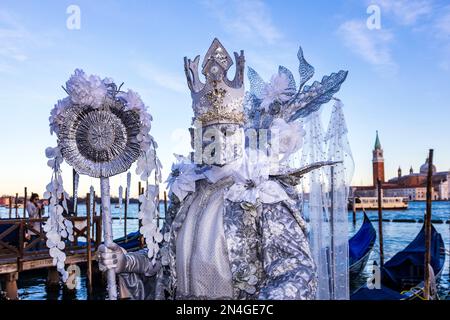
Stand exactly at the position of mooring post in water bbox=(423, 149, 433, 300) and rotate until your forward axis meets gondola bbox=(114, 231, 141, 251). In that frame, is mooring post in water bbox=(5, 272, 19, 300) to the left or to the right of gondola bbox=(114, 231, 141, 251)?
left

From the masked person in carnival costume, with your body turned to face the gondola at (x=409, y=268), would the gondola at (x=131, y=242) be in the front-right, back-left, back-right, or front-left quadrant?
front-left

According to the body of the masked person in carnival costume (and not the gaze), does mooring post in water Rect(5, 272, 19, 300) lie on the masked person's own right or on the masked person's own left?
on the masked person's own right

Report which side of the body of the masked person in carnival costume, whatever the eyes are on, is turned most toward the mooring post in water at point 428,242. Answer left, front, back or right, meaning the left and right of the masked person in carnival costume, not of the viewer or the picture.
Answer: back

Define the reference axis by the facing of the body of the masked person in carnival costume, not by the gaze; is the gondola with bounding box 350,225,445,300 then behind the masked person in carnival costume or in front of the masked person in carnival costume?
behind

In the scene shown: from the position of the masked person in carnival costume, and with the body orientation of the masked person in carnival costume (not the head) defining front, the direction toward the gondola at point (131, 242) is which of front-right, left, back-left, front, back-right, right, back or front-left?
back-right

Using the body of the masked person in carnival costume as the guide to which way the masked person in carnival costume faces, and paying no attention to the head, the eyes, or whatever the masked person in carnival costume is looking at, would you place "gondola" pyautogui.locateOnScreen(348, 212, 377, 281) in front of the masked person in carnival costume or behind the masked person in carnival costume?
behind

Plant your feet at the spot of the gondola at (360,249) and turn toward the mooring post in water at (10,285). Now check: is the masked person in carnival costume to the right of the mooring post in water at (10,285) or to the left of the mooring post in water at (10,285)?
left

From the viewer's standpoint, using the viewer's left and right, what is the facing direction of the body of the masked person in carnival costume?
facing the viewer and to the left of the viewer
